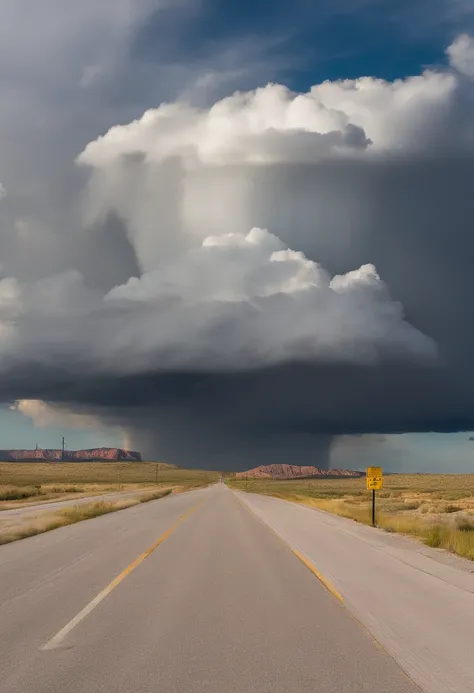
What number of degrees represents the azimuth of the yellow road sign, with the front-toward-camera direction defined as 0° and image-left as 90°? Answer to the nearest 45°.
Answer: approximately 0°
